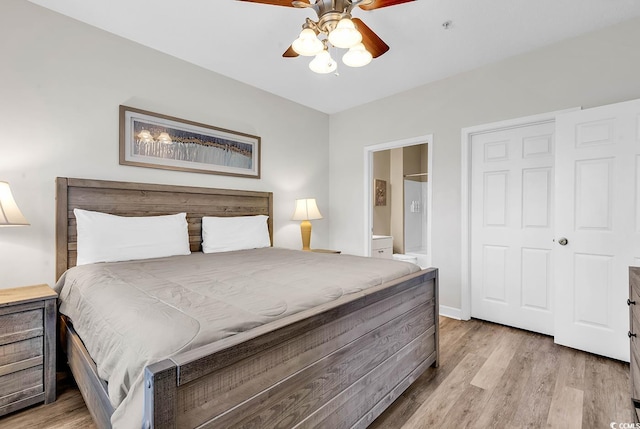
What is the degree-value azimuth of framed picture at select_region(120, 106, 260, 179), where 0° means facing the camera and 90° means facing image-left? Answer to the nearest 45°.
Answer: approximately 315°

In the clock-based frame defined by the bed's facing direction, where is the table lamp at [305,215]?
The table lamp is roughly at 8 o'clock from the bed.

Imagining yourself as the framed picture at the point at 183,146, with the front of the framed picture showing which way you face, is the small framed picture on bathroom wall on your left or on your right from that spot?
on your left

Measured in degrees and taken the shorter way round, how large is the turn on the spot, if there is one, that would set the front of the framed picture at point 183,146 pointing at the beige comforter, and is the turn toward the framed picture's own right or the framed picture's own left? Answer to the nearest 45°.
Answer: approximately 45° to the framed picture's own right

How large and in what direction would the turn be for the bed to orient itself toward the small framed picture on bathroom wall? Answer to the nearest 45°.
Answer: approximately 90° to its left
